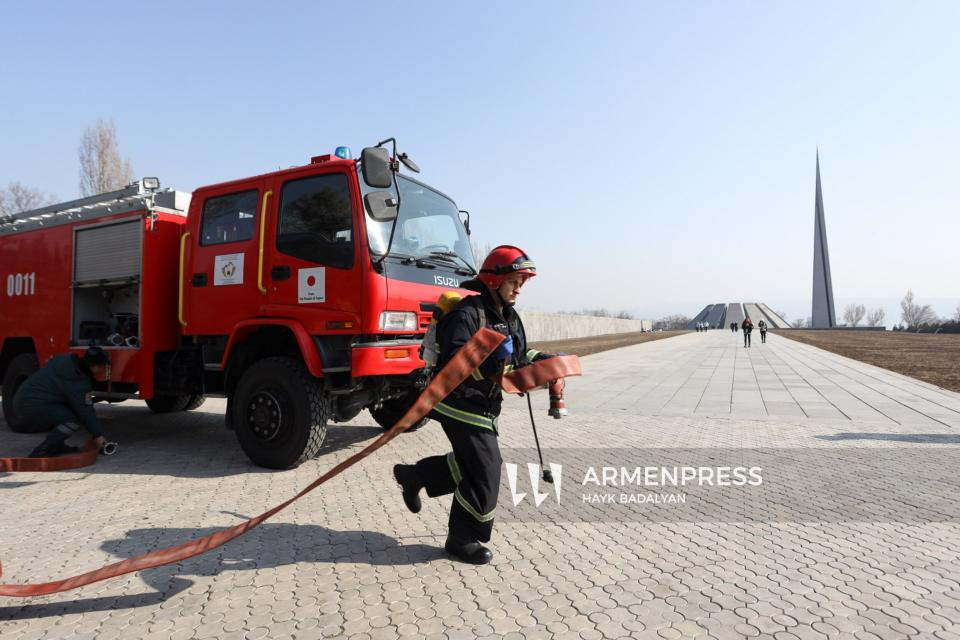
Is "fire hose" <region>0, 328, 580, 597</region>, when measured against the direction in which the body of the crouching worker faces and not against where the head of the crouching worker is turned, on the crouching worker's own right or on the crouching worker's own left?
on the crouching worker's own right

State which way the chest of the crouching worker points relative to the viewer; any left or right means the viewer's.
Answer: facing to the right of the viewer

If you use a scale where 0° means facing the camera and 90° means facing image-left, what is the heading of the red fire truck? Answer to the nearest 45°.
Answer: approximately 315°
